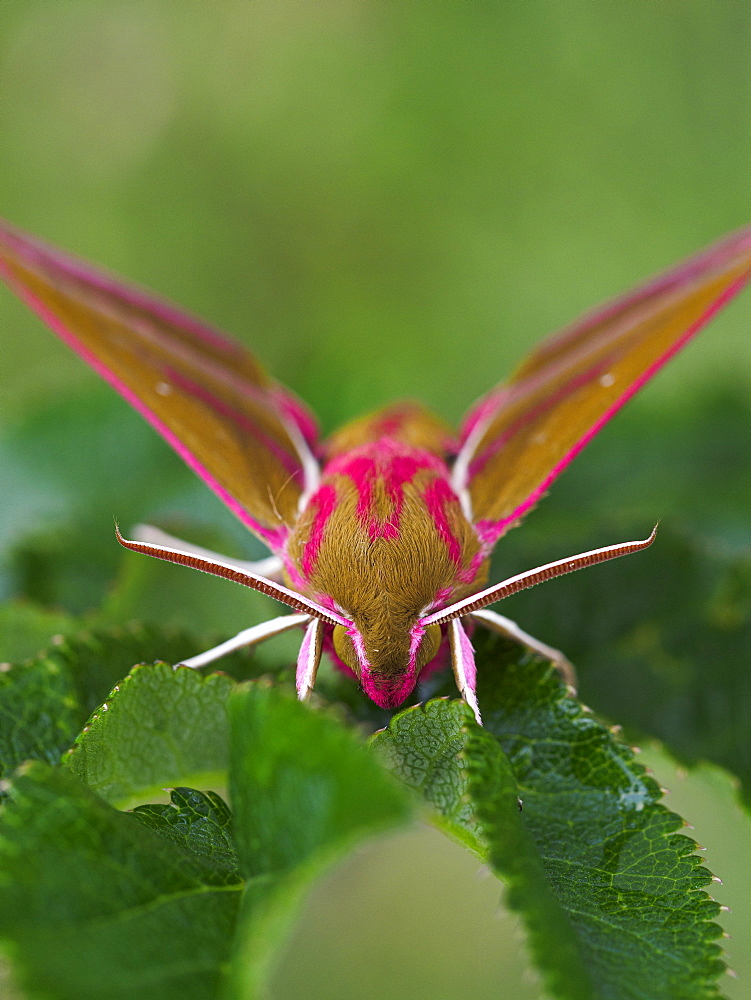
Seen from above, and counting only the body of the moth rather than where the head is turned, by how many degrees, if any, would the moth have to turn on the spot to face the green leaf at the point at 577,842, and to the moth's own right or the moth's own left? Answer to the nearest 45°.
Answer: approximately 45° to the moth's own left

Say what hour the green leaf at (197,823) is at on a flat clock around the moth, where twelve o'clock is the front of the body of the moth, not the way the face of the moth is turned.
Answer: The green leaf is roughly at 12 o'clock from the moth.

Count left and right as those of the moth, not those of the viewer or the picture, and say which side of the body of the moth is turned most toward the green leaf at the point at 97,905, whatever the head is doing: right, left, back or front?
front

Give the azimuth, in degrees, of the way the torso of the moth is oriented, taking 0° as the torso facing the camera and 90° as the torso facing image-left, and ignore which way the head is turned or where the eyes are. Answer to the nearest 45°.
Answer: approximately 0°
